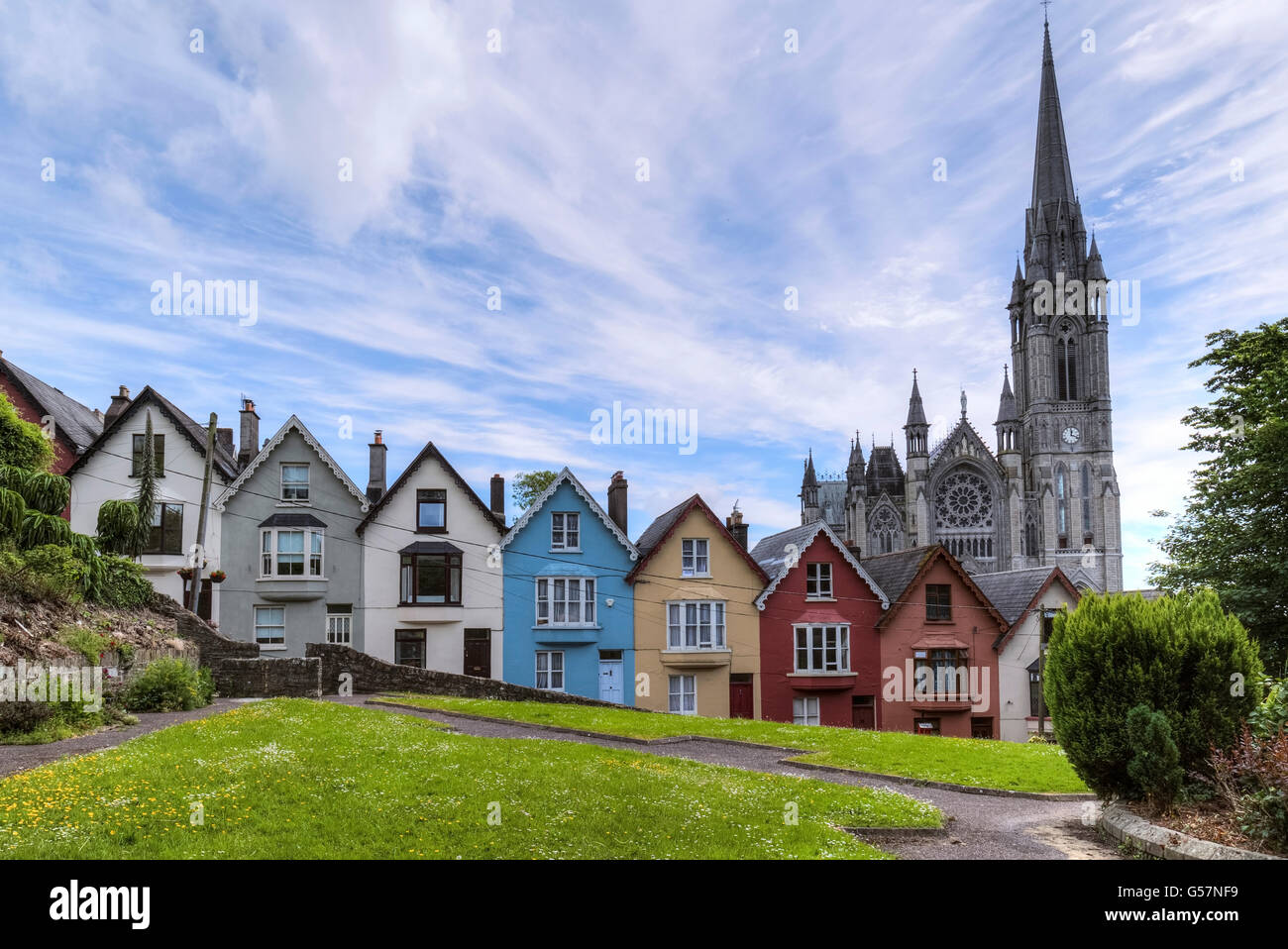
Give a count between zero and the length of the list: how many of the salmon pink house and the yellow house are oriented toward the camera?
2

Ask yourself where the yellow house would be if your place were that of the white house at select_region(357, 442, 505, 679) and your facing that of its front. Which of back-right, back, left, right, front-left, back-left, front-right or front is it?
left

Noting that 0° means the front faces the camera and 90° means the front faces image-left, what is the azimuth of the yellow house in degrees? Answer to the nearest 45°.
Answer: approximately 0°

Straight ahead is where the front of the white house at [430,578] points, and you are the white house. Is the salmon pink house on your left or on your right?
on your left

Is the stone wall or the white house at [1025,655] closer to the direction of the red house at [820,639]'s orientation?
the stone wall

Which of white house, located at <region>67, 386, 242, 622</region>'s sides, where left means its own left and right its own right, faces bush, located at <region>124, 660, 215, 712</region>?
front

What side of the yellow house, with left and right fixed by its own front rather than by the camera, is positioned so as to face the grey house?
right

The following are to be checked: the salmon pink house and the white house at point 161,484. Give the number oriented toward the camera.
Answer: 2
